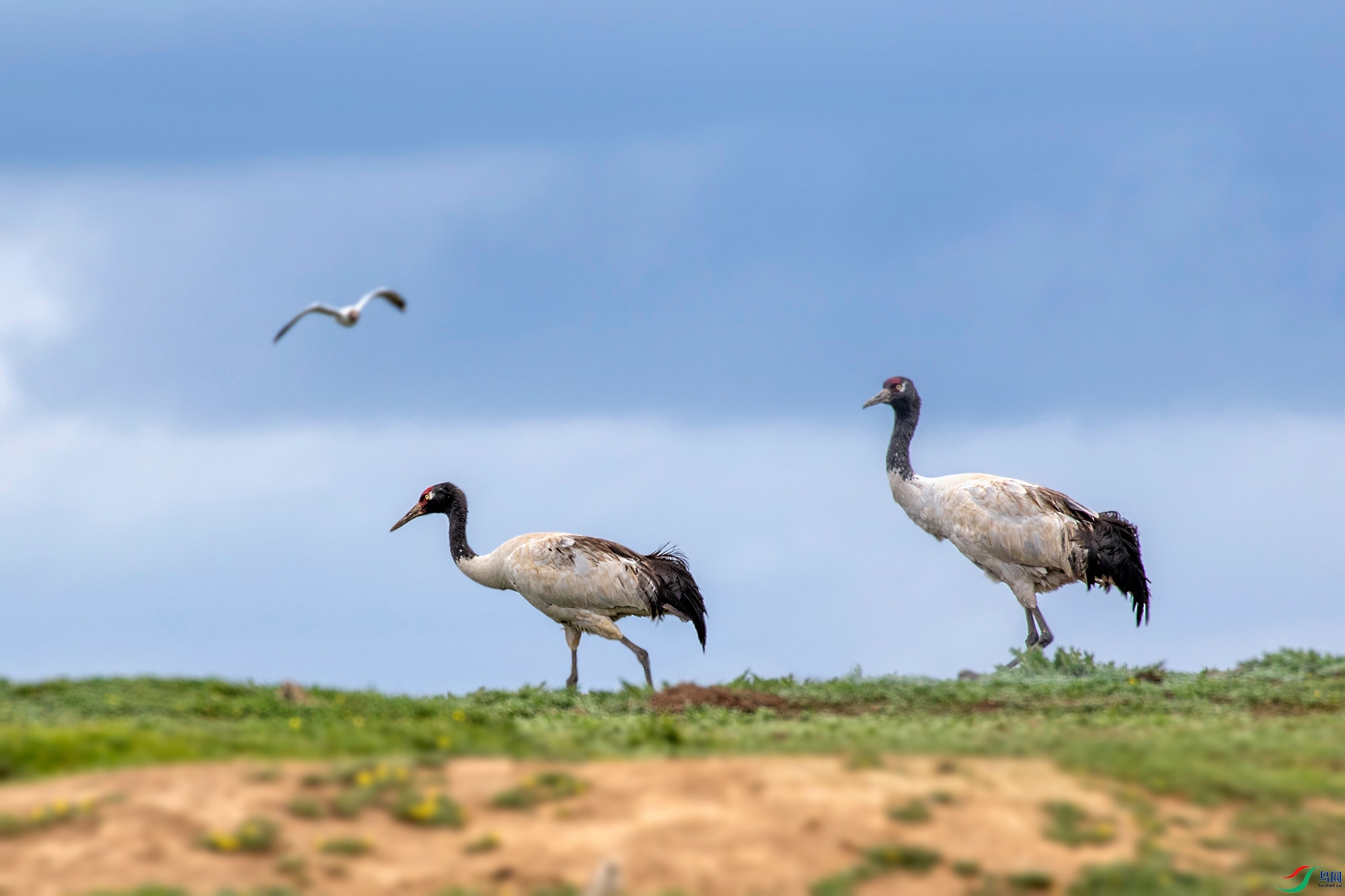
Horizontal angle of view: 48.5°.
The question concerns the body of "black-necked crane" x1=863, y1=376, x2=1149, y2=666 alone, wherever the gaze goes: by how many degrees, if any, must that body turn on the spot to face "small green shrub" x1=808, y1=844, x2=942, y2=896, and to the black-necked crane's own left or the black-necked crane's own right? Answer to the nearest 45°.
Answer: approximately 90° to the black-necked crane's own left

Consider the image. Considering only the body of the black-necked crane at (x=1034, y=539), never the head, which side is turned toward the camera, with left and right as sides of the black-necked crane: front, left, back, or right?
left

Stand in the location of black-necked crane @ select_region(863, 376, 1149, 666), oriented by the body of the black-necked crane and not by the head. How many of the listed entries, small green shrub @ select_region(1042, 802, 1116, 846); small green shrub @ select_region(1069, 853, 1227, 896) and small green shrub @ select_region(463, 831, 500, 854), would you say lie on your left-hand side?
3

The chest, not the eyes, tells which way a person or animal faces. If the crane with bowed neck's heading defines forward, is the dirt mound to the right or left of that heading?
on its left

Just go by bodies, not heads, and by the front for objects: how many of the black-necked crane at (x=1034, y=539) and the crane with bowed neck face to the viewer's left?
2

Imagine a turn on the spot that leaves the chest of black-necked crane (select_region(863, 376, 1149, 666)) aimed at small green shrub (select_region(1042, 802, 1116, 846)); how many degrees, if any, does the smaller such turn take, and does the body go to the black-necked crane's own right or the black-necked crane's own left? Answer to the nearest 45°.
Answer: approximately 90° to the black-necked crane's own left

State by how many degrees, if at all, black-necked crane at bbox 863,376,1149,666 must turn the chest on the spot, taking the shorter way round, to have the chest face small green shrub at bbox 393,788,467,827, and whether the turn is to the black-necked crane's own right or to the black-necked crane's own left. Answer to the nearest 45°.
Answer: approximately 90° to the black-necked crane's own left

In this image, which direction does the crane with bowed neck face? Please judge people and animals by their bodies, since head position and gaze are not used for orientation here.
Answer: to the viewer's left

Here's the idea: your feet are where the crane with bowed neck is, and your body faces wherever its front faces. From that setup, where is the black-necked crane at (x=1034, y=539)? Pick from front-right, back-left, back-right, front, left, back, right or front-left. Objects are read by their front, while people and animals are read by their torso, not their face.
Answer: back

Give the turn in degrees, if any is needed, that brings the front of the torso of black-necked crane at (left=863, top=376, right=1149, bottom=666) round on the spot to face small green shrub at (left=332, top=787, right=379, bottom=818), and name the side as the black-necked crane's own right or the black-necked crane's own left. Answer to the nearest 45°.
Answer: approximately 90° to the black-necked crane's own left

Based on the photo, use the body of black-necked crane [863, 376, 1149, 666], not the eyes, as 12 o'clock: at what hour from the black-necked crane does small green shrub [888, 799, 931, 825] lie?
The small green shrub is roughly at 9 o'clock from the black-necked crane.

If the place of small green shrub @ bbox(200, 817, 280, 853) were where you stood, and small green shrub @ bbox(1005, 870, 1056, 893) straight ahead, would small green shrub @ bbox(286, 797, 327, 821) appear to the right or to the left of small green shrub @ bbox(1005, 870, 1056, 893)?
left
